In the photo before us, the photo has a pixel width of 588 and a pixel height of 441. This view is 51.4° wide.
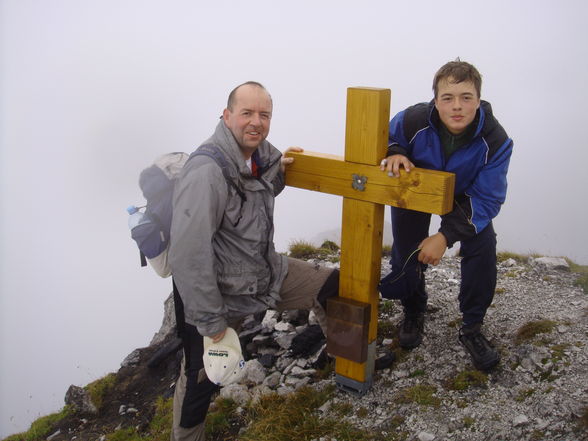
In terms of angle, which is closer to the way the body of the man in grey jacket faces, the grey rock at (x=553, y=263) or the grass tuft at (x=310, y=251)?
the grey rock

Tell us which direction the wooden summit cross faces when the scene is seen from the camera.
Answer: facing the viewer and to the left of the viewer

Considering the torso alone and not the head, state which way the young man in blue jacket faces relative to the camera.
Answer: toward the camera

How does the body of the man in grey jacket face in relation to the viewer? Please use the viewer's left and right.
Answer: facing the viewer and to the right of the viewer

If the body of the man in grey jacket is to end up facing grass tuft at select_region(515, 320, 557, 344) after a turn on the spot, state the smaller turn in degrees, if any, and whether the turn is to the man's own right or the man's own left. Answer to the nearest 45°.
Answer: approximately 45° to the man's own left

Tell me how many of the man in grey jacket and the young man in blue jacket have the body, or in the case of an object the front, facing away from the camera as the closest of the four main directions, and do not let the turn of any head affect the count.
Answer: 0

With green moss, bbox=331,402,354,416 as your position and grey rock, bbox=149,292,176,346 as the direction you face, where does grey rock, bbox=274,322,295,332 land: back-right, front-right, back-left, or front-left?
front-right

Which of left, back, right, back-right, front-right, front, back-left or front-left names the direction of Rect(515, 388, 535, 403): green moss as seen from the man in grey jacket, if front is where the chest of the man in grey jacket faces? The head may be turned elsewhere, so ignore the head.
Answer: front-left

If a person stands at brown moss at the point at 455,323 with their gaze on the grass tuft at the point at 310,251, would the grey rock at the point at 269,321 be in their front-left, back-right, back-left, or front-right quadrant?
front-left

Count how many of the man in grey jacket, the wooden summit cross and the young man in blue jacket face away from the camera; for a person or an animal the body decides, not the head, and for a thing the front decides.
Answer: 0

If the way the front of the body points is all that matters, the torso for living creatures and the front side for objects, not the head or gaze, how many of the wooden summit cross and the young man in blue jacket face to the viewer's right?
0
